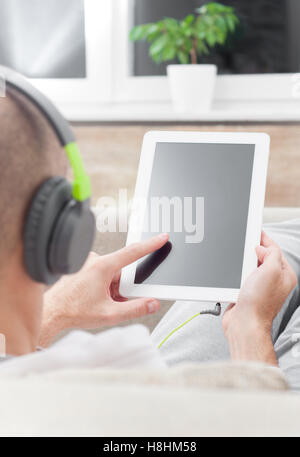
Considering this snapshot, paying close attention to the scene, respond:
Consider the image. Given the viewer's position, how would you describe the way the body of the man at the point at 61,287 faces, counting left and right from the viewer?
facing away from the viewer and to the right of the viewer

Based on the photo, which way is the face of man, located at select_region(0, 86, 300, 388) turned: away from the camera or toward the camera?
away from the camera

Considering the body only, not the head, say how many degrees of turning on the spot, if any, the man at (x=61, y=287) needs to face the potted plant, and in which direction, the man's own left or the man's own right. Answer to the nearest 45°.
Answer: approximately 45° to the man's own left
